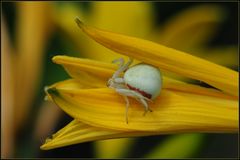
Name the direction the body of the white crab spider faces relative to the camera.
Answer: to the viewer's left
